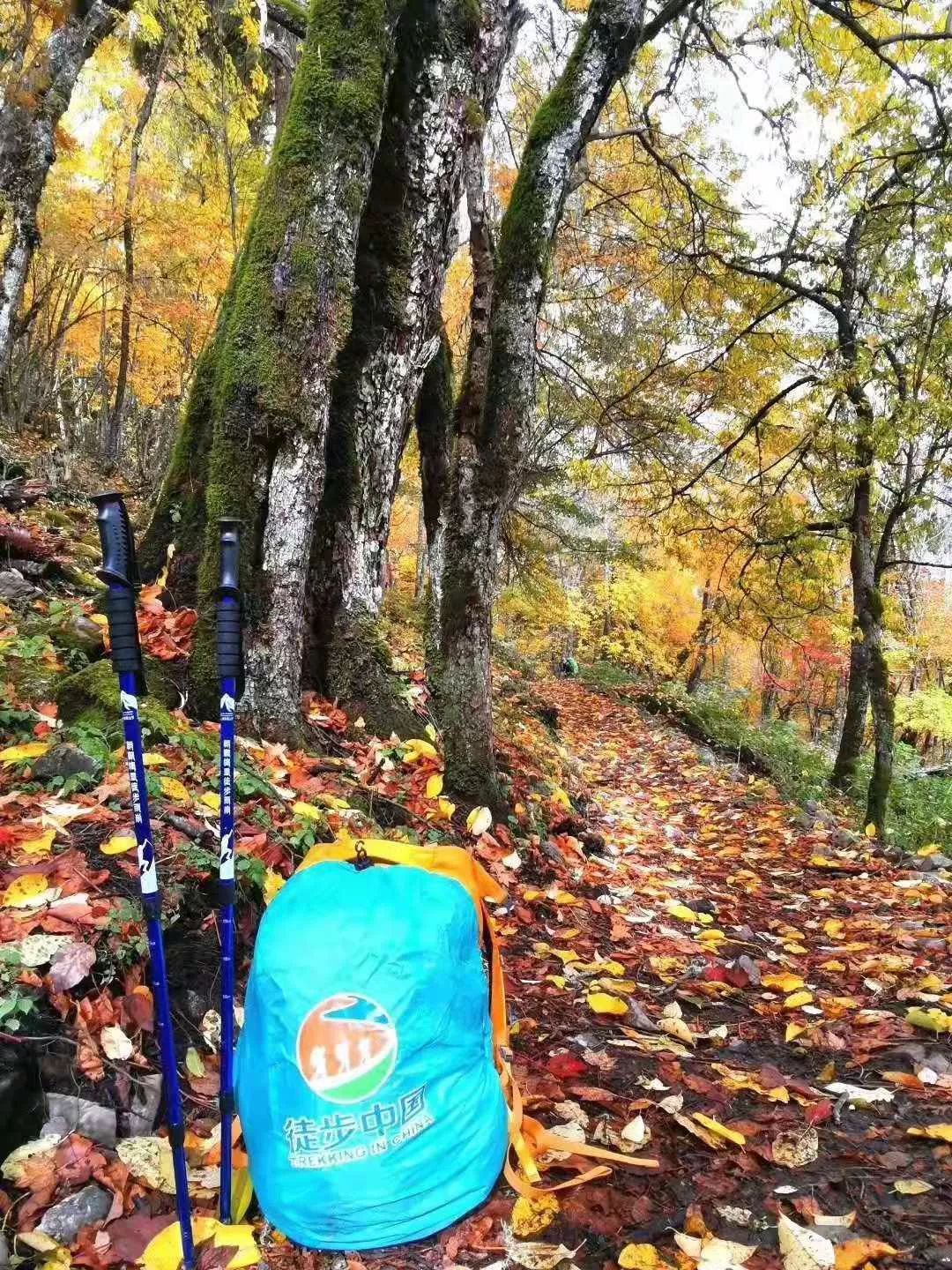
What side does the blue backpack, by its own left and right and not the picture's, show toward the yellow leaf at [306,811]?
back

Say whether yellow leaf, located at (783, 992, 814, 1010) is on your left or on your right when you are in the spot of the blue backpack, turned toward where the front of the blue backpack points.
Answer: on your left

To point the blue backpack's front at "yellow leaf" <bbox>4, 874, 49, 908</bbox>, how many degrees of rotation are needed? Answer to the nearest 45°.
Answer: approximately 135° to its right

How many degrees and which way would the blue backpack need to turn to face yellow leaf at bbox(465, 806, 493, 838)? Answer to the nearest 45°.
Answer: approximately 180°

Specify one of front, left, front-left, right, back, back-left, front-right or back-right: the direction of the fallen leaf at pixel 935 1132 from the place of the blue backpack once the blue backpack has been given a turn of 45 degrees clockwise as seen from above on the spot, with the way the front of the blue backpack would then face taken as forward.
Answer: back-left

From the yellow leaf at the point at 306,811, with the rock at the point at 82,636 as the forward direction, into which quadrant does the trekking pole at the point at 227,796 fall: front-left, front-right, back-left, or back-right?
back-left

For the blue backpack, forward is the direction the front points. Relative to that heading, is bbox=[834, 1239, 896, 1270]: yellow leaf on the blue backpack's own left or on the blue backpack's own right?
on the blue backpack's own left

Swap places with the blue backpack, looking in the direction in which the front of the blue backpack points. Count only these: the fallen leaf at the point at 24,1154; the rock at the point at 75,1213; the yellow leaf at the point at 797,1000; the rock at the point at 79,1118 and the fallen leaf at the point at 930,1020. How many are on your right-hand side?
3

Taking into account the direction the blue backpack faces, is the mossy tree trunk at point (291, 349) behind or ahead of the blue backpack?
behind

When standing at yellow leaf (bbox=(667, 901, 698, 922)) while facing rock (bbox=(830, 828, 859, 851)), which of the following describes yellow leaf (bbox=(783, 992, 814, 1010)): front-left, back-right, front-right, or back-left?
back-right

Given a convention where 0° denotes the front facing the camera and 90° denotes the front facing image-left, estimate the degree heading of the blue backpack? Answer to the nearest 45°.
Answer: approximately 0°
